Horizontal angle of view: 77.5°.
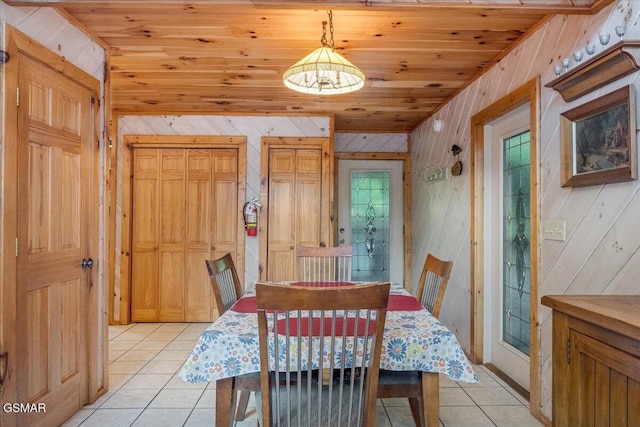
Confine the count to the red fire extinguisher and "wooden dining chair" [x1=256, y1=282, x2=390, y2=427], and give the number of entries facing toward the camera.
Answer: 1

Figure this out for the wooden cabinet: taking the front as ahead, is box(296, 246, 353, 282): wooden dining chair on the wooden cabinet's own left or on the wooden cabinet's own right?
on the wooden cabinet's own right

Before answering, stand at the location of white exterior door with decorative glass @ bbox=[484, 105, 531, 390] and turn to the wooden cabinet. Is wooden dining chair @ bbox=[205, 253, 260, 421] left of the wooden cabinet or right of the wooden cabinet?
right

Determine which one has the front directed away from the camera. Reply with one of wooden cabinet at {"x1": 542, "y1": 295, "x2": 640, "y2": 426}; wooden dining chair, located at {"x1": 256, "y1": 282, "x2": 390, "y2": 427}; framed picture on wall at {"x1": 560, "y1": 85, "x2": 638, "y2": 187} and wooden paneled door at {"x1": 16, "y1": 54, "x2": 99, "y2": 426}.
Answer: the wooden dining chair

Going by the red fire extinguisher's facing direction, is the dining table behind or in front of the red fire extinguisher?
in front

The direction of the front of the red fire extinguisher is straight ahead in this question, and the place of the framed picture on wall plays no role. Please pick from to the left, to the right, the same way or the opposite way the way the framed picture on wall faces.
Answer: to the right

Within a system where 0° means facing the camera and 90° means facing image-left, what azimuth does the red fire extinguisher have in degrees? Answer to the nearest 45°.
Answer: approximately 0°

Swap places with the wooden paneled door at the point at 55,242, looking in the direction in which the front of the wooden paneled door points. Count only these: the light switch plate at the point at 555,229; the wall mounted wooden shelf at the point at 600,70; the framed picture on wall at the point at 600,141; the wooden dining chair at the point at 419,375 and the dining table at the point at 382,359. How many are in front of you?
5

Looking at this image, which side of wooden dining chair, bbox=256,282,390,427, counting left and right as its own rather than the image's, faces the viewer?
back

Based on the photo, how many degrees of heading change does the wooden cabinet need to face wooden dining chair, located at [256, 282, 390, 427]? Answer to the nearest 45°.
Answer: approximately 45° to its right

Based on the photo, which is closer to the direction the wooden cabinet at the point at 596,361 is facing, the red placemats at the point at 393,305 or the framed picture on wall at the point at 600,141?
the red placemats

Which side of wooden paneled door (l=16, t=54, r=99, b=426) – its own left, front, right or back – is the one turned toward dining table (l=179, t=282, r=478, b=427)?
front

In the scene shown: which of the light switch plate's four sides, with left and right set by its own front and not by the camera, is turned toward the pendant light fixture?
front

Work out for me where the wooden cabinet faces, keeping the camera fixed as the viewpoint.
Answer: facing the viewer and to the left of the viewer

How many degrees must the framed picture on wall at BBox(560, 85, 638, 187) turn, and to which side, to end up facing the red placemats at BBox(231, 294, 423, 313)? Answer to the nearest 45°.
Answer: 0° — it already faces it

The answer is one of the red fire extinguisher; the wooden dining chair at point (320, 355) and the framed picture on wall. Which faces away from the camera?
the wooden dining chair

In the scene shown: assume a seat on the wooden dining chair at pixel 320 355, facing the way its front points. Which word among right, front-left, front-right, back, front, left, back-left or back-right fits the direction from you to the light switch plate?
front-right
